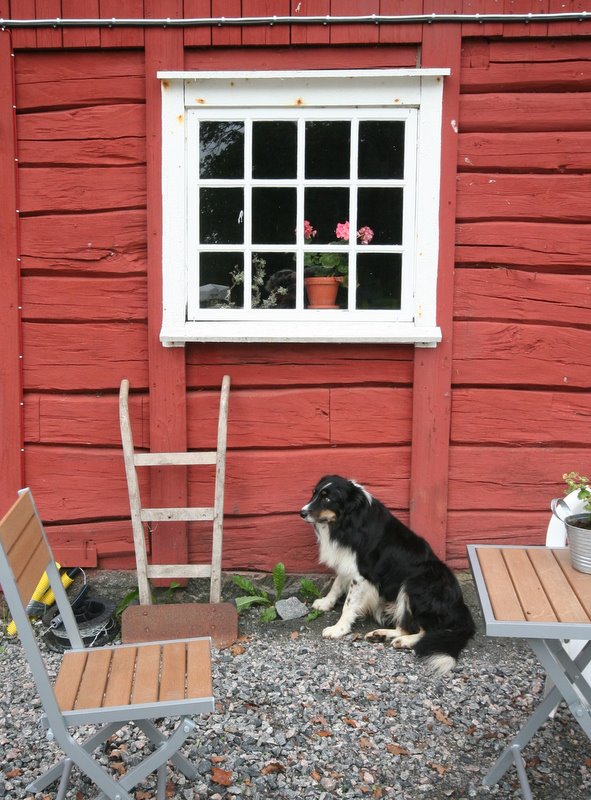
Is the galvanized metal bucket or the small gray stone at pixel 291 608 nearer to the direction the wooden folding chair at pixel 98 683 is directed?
the galvanized metal bucket

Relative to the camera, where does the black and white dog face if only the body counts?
to the viewer's left

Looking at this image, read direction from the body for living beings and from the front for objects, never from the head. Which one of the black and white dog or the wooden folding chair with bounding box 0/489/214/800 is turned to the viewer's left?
the black and white dog

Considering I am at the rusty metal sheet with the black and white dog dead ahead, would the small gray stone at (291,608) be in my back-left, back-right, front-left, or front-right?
front-left

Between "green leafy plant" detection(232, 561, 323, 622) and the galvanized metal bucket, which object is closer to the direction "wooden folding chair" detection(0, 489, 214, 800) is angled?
the galvanized metal bucket

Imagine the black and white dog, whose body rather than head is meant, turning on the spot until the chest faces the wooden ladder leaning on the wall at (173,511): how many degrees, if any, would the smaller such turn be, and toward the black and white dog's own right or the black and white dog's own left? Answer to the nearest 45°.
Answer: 0° — it already faces it

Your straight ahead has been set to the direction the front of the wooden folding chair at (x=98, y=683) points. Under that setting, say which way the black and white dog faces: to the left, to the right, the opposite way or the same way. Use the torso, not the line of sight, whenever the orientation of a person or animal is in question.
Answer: the opposite way

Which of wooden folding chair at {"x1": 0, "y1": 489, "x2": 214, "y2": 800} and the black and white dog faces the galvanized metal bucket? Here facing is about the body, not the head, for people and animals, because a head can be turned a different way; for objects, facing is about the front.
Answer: the wooden folding chair

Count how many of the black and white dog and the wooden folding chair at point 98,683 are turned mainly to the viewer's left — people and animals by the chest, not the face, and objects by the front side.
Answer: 1

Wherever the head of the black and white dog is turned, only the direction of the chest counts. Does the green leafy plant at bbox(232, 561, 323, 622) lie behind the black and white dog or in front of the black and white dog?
in front

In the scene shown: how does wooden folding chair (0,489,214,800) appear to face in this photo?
to the viewer's right

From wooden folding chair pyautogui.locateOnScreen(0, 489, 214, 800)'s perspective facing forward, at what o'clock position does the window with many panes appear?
The window with many panes is roughly at 10 o'clock from the wooden folding chair.
